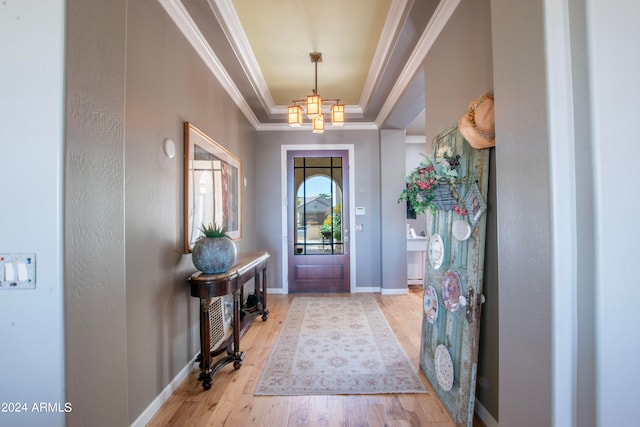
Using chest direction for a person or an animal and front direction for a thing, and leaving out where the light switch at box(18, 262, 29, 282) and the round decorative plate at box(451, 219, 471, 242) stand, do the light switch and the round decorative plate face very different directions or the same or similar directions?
very different directions

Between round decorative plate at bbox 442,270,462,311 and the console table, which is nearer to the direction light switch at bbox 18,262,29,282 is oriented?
the round decorative plate

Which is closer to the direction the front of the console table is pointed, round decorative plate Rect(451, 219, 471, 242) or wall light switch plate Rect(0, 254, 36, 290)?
the round decorative plate

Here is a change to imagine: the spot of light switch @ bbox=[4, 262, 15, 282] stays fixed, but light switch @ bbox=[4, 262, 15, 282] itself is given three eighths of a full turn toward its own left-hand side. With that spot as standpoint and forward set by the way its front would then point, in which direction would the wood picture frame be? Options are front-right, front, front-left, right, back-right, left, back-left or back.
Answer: front-left

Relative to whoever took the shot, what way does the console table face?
facing to the right of the viewer

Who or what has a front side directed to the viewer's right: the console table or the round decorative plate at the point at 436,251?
the console table

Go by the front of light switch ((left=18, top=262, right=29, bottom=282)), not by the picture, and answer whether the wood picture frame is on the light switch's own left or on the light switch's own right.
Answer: on the light switch's own left

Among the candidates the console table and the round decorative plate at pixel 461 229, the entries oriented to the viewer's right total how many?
1

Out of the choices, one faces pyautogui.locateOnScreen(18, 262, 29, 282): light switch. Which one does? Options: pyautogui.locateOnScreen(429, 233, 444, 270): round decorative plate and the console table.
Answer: the round decorative plate

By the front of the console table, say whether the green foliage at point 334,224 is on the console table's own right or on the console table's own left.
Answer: on the console table's own left
